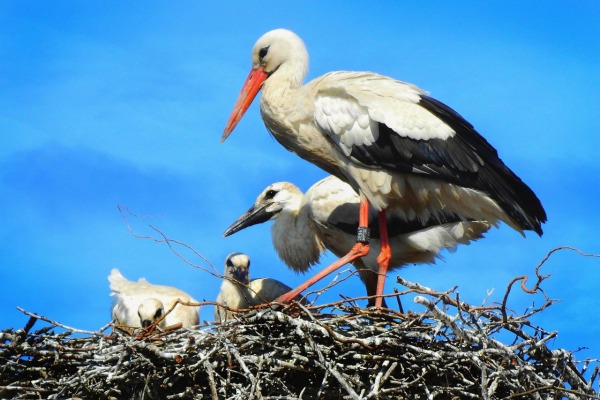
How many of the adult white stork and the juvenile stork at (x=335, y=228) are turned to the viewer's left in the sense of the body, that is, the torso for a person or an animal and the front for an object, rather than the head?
2

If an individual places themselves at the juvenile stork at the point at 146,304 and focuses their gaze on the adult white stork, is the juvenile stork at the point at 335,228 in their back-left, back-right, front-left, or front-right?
front-left

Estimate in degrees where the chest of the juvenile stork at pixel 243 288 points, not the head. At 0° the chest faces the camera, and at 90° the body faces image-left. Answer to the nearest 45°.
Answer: approximately 45°

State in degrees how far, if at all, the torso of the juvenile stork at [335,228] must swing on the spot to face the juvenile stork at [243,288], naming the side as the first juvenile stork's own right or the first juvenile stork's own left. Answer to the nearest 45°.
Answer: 0° — it already faces it

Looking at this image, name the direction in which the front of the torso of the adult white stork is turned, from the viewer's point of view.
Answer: to the viewer's left

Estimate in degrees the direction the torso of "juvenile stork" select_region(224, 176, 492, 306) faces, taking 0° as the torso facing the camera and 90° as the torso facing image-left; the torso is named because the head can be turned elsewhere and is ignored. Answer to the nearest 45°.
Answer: approximately 90°

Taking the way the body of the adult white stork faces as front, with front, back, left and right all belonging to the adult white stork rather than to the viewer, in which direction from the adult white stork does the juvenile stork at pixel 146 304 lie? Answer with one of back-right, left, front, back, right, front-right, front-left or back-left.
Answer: front

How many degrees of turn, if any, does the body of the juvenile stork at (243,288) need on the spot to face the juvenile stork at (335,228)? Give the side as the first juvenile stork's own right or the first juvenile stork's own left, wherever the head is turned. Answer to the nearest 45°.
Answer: approximately 135° to the first juvenile stork's own left

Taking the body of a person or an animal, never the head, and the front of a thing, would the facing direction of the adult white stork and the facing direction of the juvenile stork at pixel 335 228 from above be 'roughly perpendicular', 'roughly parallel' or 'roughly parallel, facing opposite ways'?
roughly parallel
